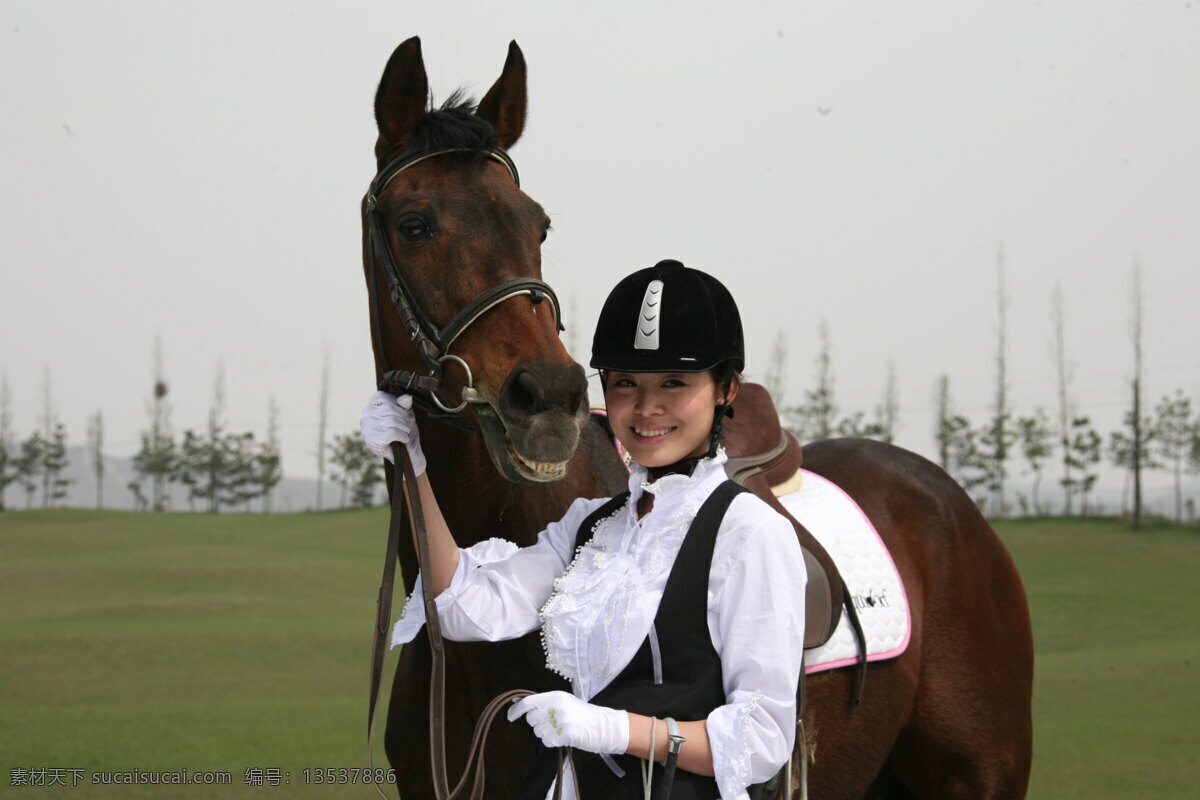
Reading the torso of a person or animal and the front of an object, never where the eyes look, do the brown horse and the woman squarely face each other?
no

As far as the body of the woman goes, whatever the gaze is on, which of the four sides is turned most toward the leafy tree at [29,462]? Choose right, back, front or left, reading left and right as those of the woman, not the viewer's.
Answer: right

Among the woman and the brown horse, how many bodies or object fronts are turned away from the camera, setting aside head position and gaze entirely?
0

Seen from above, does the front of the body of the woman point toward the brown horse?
no

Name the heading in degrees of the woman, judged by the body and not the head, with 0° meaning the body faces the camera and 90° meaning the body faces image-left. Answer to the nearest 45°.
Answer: approximately 45°

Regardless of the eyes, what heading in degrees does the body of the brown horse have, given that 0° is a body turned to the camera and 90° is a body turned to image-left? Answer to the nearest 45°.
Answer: approximately 45°
